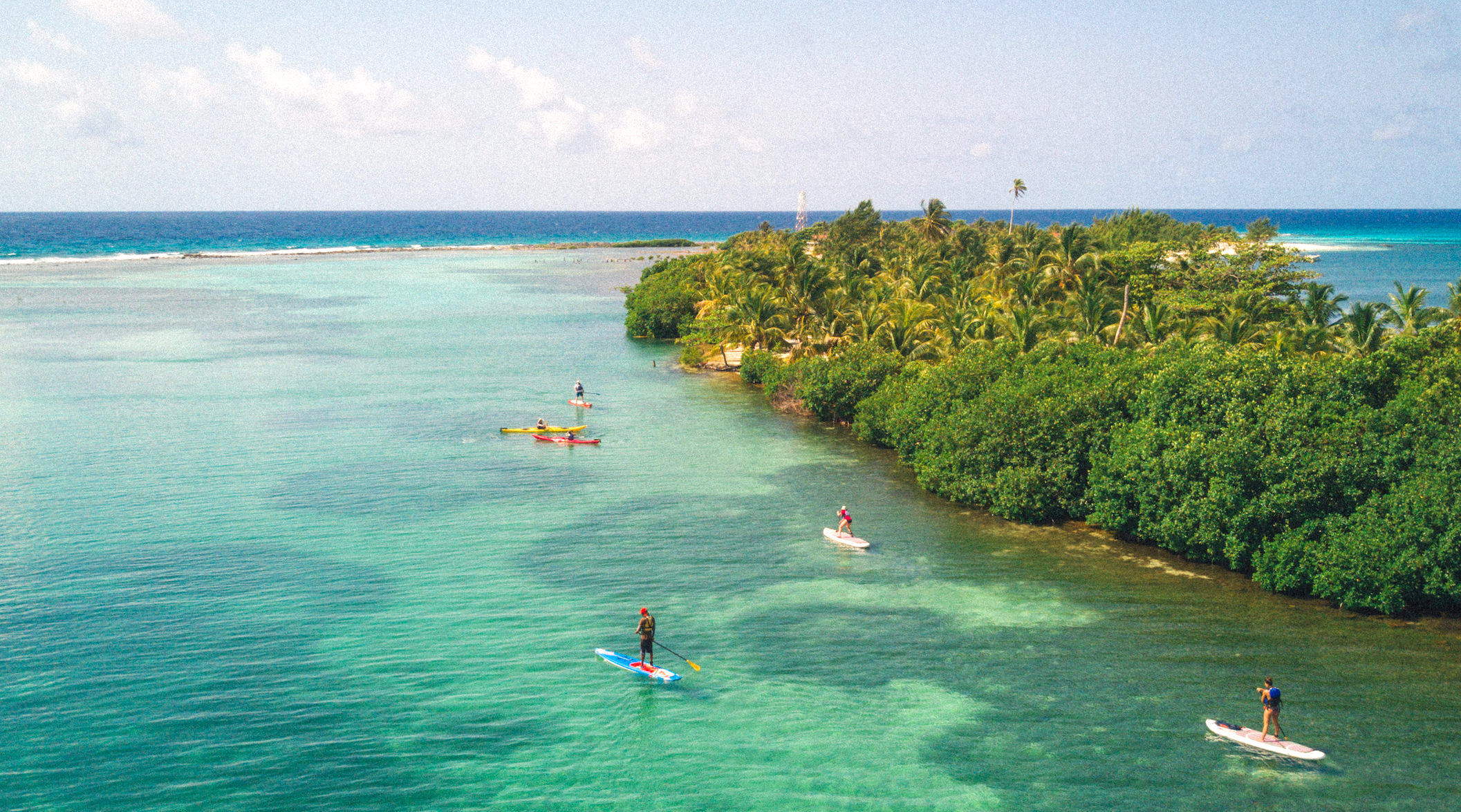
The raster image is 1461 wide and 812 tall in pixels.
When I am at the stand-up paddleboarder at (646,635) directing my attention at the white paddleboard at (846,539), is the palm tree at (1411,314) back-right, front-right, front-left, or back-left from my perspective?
front-right

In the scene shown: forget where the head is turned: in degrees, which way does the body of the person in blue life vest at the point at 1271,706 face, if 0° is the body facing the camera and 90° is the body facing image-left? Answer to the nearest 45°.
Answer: approximately 135°

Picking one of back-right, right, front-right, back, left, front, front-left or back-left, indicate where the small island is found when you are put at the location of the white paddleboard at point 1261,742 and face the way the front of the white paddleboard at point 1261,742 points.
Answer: front-right

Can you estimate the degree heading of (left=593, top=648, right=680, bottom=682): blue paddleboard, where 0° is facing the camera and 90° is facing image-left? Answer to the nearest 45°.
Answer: approximately 135°

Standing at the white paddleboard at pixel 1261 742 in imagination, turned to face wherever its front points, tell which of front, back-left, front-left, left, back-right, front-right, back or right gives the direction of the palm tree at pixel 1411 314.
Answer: front-right

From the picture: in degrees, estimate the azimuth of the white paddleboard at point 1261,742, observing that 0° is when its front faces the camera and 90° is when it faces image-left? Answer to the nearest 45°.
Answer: approximately 135°

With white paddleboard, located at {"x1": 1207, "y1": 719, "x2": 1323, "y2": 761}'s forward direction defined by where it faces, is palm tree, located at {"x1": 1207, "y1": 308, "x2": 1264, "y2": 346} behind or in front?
in front

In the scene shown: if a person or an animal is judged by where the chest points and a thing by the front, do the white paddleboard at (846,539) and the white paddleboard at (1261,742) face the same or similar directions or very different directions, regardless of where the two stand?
same or similar directions

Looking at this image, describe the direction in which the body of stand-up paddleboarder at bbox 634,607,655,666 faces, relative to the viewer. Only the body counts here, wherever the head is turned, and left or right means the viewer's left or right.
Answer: facing away from the viewer and to the left of the viewer

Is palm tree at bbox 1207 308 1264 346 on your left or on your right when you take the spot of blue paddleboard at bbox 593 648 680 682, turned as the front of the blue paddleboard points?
on your right

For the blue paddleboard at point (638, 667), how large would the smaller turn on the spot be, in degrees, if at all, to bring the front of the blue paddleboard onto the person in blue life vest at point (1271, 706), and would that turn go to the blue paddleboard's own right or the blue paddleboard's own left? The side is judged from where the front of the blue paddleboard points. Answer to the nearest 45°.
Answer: approximately 135° to the blue paddleboard's own right

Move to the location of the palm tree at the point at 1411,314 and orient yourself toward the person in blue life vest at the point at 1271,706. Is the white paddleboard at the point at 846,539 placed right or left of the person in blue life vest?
right

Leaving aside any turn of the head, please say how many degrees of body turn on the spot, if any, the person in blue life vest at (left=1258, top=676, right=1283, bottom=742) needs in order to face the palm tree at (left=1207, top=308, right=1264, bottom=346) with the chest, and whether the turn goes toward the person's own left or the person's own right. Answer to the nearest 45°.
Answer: approximately 45° to the person's own right

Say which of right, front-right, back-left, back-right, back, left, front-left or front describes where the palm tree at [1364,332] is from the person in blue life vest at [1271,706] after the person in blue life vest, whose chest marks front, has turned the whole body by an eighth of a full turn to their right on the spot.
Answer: front
